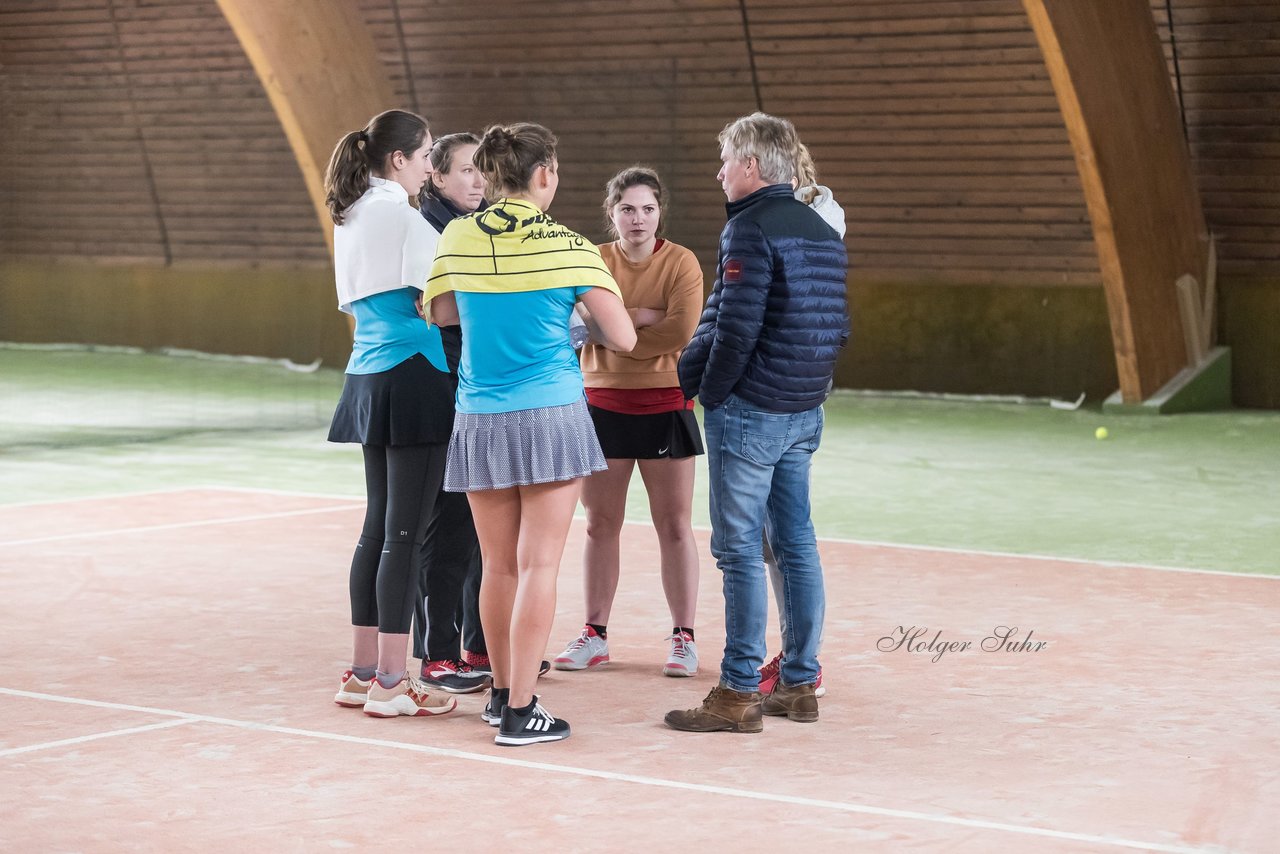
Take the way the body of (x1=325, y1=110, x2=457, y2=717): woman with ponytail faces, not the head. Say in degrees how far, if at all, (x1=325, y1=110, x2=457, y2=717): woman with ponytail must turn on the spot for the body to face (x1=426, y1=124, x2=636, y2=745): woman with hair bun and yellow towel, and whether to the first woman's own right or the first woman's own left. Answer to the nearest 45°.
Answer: approximately 45° to the first woman's own right

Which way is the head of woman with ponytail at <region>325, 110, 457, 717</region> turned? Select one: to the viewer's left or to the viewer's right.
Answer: to the viewer's right

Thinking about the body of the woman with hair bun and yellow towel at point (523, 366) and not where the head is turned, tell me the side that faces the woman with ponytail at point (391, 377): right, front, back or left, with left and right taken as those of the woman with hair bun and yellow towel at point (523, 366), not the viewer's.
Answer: left

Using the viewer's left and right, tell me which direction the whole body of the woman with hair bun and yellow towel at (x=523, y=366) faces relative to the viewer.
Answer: facing away from the viewer and to the right of the viewer

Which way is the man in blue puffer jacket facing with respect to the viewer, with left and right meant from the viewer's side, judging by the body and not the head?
facing away from the viewer and to the left of the viewer

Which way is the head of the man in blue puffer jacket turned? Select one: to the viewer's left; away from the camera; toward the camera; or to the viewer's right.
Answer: to the viewer's left

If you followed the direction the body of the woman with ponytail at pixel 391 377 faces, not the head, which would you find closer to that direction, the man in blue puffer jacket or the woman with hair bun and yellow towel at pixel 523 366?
the man in blue puffer jacket

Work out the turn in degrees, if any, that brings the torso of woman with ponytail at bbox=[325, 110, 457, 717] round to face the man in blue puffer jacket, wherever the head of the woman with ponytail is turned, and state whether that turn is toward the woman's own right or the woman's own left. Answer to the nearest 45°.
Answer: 0° — they already face them

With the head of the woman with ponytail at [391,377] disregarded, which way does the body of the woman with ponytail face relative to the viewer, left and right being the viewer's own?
facing to the right of the viewer

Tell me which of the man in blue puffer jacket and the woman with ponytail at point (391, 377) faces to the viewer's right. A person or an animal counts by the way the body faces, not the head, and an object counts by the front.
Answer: the woman with ponytail

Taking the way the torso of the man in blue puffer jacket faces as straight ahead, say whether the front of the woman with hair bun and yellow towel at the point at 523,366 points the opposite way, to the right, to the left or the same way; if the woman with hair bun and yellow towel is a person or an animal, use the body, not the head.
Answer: to the right

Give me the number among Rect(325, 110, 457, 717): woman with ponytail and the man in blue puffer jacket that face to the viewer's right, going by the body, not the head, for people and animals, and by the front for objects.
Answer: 1
